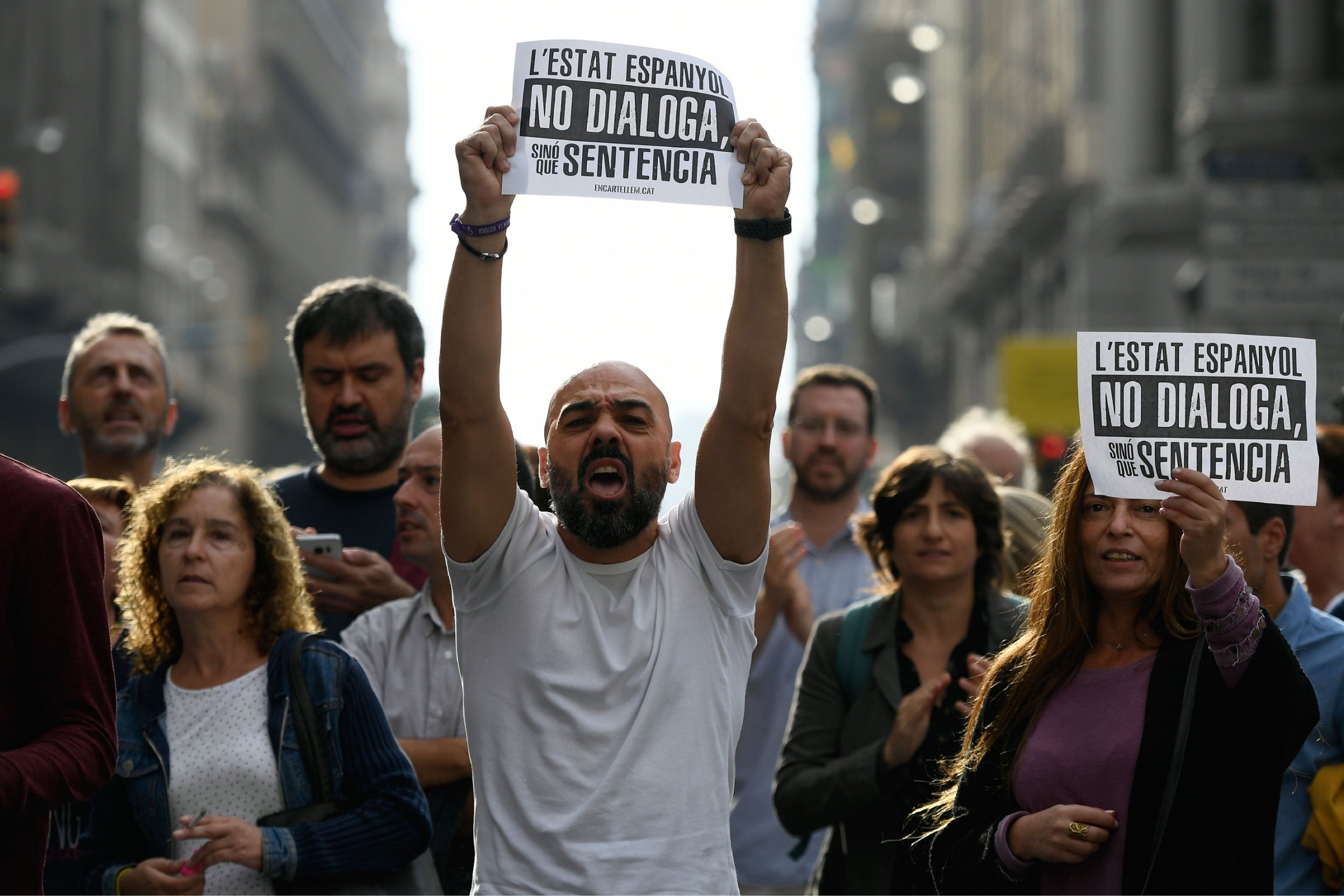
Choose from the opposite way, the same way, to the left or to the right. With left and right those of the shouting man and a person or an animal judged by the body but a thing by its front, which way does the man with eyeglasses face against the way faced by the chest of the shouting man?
the same way

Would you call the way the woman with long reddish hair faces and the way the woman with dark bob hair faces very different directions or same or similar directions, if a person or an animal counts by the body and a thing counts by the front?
same or similar directions

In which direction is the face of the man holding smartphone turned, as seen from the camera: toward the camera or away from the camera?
toward the camera

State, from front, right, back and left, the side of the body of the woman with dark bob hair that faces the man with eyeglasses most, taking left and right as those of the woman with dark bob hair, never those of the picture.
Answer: back

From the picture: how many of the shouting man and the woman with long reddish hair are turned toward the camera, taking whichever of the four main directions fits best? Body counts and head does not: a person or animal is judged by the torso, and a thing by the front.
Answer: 2

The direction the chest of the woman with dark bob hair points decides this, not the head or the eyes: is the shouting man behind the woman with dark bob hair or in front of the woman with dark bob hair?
in front

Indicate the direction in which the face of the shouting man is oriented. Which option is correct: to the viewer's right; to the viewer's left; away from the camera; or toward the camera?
toward the camera

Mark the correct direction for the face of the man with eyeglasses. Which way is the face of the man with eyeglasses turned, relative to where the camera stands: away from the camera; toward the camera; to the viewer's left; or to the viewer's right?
toward the camera

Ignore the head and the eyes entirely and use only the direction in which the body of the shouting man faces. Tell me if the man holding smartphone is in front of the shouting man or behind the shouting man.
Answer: behind

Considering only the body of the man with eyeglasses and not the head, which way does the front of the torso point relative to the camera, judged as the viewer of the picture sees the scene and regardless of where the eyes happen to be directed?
toward the camera

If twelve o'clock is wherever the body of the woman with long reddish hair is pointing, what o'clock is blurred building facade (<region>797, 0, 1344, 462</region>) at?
The blurred building facade is roughly at 6 o'clock from the woman with long reddish hair.

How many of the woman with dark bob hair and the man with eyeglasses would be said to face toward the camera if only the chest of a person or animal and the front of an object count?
2

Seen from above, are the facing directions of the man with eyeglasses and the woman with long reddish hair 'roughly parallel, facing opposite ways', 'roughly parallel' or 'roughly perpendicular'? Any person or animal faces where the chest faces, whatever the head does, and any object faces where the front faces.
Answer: roughly parallel

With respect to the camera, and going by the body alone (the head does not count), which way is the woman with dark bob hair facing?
toward the camera

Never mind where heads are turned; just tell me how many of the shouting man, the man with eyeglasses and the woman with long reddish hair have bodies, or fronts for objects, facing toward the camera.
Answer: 3

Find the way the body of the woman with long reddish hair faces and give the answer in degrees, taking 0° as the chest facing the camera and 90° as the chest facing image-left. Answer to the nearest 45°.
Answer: approximately 0°

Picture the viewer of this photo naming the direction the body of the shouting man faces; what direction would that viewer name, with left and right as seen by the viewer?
facing the viewer

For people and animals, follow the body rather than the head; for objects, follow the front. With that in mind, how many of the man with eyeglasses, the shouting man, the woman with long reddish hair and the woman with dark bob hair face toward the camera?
4
